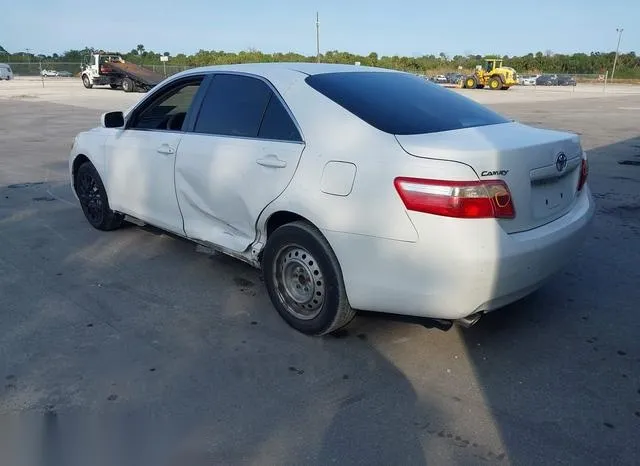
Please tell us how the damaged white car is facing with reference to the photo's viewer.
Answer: facing away from the viewer and to the left of the viewer

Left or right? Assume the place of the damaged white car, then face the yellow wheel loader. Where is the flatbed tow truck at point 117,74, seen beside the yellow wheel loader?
left

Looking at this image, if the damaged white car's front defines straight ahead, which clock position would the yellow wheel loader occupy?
The yellow wheel loader is roughly at 2 o'clock from the damaged white car.

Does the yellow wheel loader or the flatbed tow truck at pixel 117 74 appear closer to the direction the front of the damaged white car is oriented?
the flatbed tow truck

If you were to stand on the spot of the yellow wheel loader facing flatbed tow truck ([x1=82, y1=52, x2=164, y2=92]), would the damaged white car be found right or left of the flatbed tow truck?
left

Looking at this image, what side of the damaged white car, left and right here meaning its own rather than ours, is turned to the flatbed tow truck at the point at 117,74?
front
